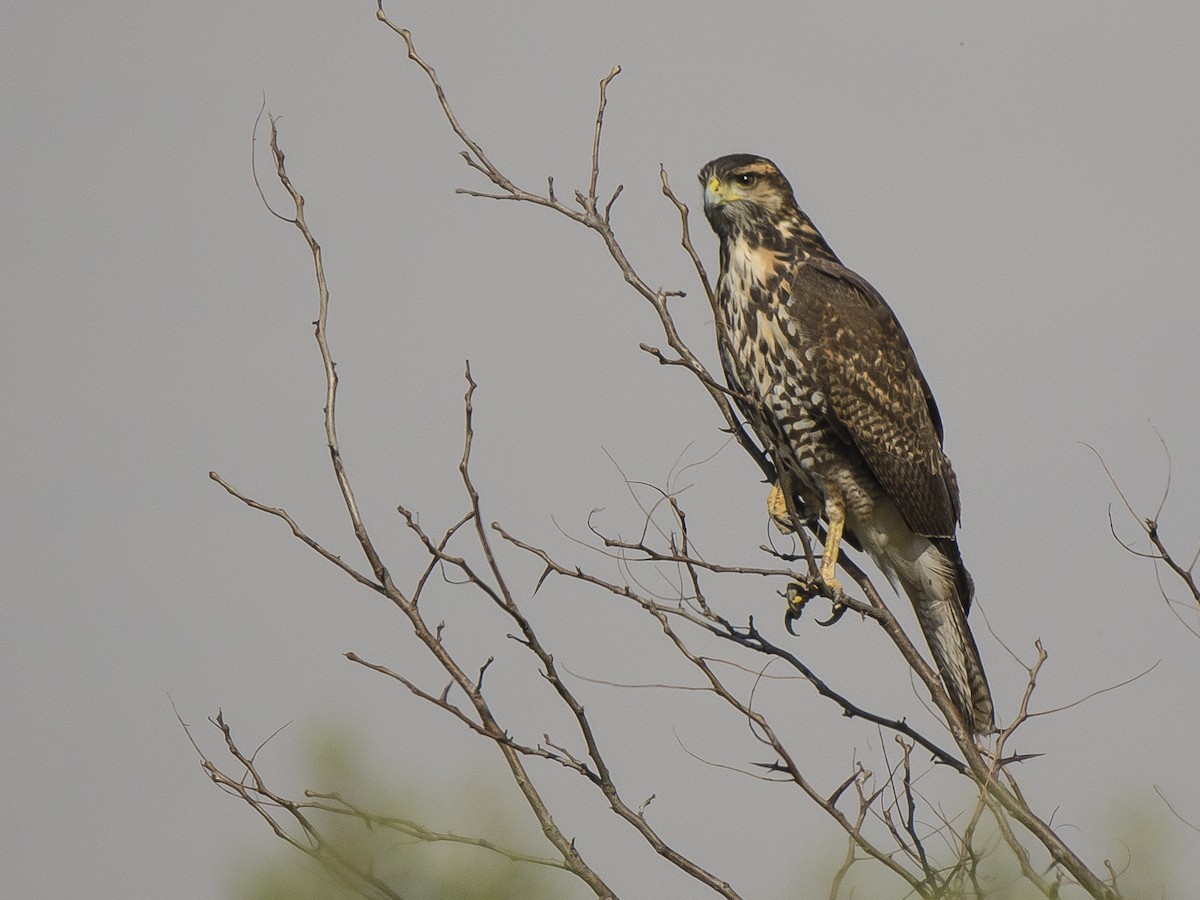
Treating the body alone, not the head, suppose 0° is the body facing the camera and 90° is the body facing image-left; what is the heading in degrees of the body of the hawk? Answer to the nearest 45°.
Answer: approximately 45°
